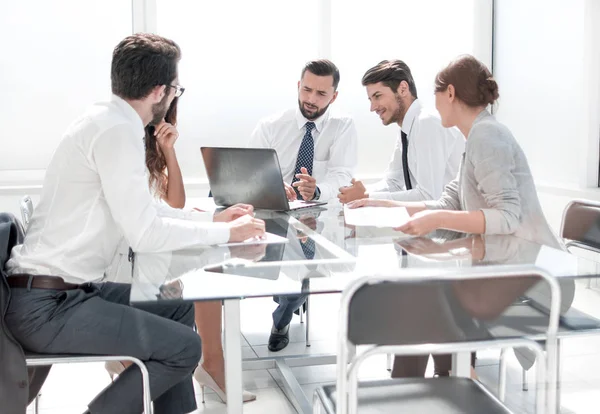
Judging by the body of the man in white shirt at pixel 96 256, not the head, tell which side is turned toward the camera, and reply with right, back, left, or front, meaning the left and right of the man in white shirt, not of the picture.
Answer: right

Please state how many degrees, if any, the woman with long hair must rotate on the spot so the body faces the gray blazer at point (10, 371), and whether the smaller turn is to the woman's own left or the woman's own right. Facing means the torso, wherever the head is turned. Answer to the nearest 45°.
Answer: approximately 90° to the woman's own right

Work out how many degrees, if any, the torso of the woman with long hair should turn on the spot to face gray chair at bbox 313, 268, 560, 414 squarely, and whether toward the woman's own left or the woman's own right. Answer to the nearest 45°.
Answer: approximately 90° to the woman's own right

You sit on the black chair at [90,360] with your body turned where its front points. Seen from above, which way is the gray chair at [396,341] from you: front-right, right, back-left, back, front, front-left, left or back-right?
front-right

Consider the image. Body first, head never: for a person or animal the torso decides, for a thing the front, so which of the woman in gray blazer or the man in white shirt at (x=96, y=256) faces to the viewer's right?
the man in white shirt

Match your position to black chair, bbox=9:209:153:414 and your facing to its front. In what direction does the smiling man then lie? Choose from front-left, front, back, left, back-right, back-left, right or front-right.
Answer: front-left

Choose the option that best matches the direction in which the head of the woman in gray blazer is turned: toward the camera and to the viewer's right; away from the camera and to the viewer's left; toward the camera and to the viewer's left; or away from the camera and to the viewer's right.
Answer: away from the camera and to the viewer's left

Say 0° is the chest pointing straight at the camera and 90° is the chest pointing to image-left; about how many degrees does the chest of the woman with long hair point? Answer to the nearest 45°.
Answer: approximately 270°

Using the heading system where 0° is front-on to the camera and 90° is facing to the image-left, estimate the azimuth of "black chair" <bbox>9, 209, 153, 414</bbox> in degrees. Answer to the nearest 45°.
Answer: approximately 270°

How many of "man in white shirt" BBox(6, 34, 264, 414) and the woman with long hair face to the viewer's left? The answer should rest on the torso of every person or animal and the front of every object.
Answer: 0
